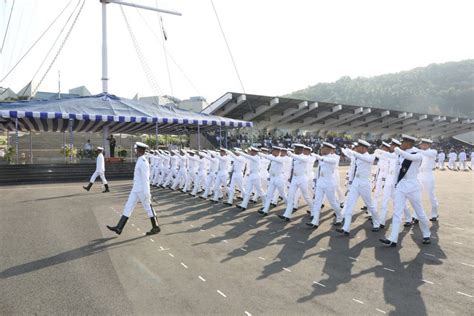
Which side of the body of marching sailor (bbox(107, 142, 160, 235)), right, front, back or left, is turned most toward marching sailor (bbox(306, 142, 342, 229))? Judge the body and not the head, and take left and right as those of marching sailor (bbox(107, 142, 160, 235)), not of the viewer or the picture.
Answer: back

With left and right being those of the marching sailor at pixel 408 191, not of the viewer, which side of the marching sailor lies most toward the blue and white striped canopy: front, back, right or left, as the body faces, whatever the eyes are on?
right

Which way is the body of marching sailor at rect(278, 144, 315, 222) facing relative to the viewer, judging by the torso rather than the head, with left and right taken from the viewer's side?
facing the viewer and to the left of the viewer

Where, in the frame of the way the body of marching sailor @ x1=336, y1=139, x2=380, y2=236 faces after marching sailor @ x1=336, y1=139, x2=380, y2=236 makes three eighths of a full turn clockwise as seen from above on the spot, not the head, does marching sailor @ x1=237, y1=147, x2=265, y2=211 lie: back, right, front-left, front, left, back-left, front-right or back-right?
front-left

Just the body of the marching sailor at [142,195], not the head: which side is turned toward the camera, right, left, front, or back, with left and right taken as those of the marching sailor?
left

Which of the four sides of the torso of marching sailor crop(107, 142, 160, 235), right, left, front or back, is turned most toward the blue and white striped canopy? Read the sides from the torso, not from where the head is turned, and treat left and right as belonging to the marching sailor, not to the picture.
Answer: right

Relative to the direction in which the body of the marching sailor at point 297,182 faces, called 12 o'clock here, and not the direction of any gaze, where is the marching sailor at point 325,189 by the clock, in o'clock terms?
the marching sailor at point 325,189 is roughly at 9 o'clock from the marching sailor at point 297,182.
